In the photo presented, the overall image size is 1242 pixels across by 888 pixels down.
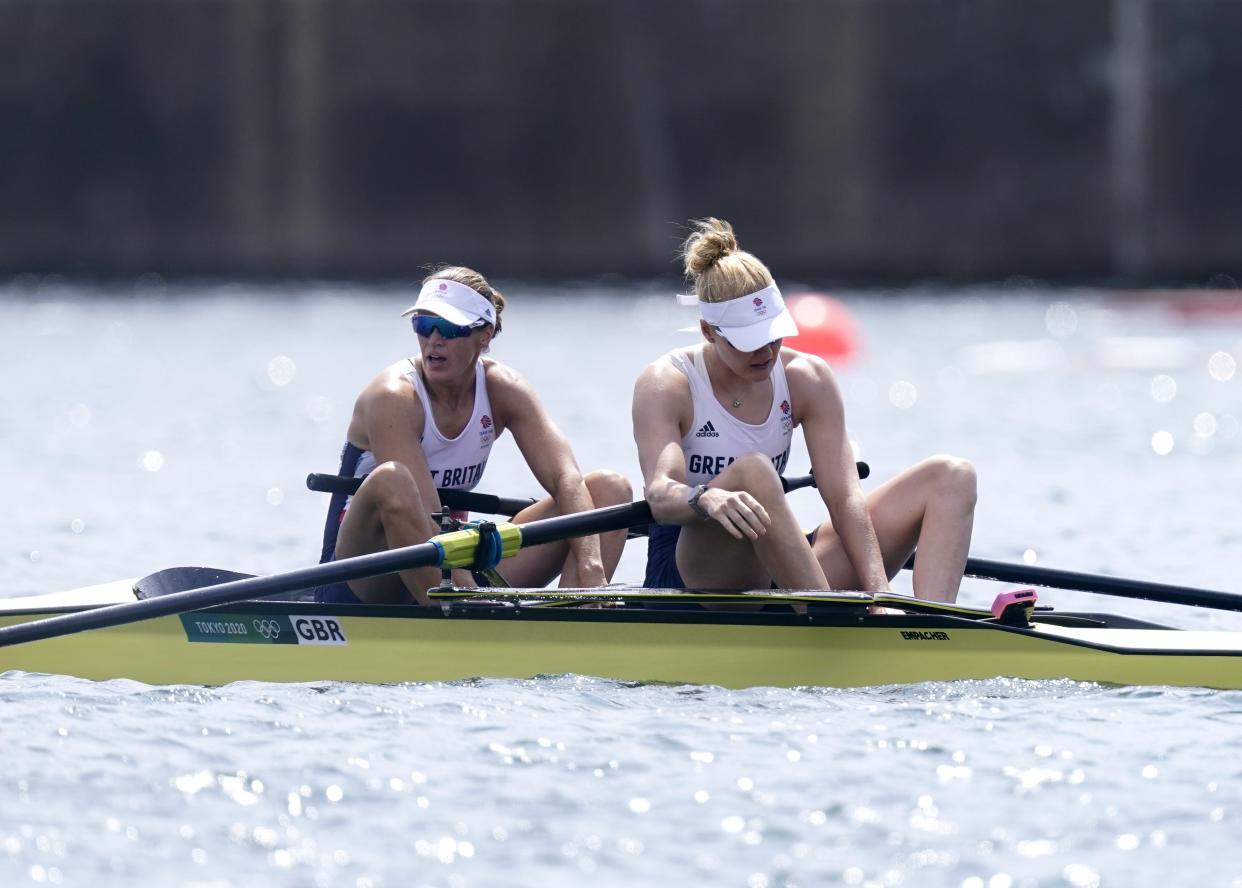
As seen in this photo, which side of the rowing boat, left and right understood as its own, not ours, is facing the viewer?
left

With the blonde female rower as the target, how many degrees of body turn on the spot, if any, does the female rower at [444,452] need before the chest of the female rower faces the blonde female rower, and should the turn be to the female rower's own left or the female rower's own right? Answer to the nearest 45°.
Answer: approximately 45° to the female rower's own left

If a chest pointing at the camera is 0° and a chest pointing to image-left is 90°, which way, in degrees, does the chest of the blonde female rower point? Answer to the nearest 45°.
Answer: approximately 315°

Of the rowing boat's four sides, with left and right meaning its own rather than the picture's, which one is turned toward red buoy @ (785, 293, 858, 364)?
right

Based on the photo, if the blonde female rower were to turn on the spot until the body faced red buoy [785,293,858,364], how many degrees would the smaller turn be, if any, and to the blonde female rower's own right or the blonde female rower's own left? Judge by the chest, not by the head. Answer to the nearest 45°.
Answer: approximately 135° to the blonde female rower's own left

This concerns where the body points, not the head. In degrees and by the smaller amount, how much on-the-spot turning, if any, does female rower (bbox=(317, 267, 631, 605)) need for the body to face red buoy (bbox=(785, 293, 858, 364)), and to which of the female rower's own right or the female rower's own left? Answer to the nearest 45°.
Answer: approximately 135° to the female rower's own left
